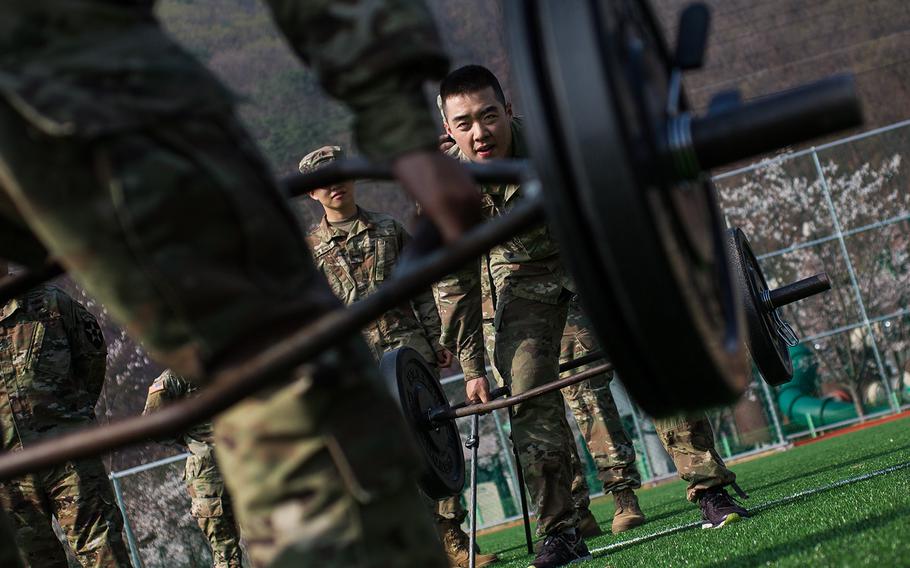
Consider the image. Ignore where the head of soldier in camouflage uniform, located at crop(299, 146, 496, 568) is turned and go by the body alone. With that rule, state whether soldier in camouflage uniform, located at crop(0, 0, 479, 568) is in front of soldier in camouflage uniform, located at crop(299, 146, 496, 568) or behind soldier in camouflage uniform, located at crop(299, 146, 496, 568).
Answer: in front

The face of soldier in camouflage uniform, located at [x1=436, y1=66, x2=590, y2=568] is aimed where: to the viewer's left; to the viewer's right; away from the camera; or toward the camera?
toward the camera

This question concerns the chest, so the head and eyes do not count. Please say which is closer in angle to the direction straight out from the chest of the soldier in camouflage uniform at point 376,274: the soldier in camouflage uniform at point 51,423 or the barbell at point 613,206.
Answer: the barbell

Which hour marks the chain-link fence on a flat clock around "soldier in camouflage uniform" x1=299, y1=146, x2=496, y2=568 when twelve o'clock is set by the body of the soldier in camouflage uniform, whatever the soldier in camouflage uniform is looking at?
The chain-link fence is roughly at 7 o'clock from the soldier in camouflage uniform.

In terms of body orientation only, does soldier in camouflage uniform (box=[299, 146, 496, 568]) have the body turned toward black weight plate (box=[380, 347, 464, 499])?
yes

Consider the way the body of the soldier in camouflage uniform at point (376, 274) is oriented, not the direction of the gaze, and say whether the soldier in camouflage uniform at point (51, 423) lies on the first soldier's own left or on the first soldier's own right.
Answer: on the first soldier's own right

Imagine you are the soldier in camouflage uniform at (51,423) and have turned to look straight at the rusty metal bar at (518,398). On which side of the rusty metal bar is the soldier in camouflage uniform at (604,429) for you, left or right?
left

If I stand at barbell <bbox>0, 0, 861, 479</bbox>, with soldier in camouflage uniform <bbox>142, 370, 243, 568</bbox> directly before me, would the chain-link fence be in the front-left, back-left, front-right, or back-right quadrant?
front-right

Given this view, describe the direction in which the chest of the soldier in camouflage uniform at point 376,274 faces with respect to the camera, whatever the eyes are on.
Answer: toward the camera

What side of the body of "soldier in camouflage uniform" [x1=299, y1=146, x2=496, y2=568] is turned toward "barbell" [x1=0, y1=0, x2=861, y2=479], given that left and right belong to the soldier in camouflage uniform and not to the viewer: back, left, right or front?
front
